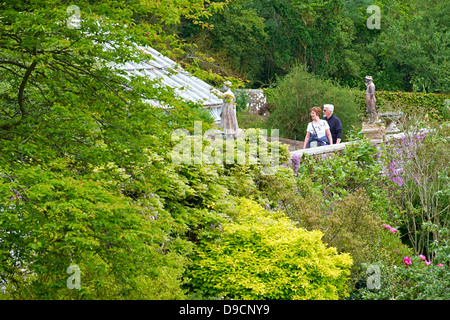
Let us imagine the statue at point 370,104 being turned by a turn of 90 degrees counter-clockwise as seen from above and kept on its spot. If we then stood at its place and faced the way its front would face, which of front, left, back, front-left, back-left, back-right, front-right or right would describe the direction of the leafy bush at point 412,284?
front

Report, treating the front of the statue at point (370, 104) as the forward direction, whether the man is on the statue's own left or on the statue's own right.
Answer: on the statue's own left

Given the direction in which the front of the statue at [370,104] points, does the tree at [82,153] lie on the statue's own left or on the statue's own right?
on the statue's own left

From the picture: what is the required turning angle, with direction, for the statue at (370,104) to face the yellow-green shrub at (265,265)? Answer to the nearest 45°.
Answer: approximately 90° to its left

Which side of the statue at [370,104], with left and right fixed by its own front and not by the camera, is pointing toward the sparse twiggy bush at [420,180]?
left

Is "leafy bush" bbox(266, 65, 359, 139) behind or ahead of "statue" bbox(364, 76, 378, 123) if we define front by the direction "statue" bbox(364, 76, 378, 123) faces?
ahead

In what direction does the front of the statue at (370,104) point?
to the viewer's left
